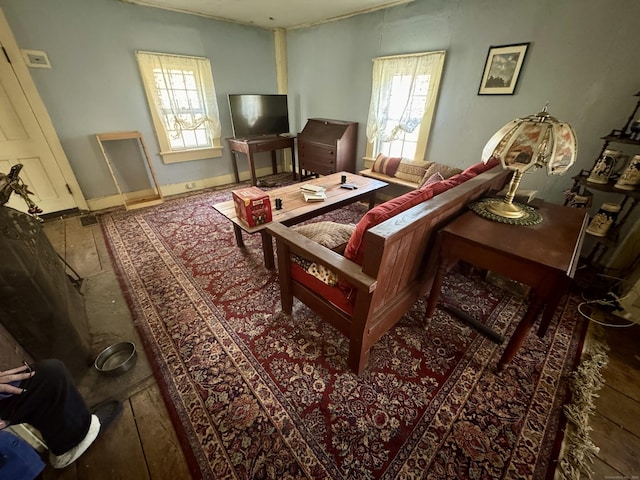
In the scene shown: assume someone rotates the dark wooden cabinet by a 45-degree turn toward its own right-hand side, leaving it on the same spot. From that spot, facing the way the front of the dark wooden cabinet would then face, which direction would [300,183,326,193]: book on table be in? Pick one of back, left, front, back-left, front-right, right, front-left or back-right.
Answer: left

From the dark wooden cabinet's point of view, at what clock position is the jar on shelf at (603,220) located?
The jar on shelf is roughly at 9 o'clock from the dark wooden cabinet.

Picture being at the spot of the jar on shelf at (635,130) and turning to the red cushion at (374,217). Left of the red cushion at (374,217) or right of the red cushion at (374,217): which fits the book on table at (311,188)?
right

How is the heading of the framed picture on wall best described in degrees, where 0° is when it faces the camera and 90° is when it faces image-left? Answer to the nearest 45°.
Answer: approximately 45°

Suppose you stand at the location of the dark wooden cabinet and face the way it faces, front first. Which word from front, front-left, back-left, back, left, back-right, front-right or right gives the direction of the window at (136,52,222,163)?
front-right

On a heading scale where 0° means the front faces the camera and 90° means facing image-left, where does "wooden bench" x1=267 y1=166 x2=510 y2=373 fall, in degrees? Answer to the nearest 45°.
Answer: approximately 135°

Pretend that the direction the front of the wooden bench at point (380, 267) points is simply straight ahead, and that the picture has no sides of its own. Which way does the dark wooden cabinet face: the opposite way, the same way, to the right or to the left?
to the left

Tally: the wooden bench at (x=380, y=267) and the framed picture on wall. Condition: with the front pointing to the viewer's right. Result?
0

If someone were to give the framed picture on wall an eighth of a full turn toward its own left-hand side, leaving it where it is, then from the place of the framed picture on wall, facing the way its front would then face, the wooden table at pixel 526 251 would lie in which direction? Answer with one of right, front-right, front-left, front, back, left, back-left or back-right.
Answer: front

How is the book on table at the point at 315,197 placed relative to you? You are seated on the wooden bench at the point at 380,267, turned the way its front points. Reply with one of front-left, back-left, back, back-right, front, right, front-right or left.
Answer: front

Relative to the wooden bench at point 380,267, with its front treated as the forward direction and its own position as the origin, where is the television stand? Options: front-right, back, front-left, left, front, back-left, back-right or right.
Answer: front

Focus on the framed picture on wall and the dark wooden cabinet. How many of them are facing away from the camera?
0

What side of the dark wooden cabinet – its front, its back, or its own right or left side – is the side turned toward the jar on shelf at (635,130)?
left

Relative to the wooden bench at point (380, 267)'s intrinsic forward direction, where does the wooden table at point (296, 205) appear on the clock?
The wooden table is roughly at 12 o'clock from the wooden bench.

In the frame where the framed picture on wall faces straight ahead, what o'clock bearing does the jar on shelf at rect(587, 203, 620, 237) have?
The jar on shelf is roughly at 9 o'clock from the framed picture on wall.

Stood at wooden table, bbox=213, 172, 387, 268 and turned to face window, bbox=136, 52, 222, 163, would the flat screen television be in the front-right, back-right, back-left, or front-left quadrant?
front-right

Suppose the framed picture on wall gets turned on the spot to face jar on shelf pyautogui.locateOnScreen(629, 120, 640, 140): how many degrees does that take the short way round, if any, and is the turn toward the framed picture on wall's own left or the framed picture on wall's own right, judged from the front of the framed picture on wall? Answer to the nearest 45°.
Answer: approximately 90° to the framed picture on wall's own left

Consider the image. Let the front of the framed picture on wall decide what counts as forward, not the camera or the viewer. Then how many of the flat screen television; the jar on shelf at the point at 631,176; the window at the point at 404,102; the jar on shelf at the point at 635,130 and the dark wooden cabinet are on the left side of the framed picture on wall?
2

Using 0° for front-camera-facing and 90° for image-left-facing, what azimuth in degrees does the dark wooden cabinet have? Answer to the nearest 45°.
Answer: approximately 45°

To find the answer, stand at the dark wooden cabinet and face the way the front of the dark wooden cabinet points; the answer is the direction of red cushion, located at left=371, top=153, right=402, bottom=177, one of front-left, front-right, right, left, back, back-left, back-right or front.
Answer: left
